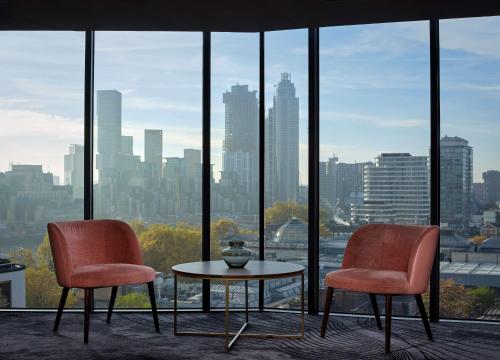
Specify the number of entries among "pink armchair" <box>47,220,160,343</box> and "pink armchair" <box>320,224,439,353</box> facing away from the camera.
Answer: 0

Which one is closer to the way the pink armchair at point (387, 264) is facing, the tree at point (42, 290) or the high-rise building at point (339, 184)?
the tree

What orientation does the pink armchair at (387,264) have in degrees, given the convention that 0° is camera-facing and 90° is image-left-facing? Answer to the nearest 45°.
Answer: approximately 45°

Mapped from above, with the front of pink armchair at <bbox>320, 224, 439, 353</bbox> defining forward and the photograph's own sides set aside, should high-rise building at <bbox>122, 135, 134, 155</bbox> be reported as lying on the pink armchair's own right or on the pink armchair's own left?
on the pink armchair's own right

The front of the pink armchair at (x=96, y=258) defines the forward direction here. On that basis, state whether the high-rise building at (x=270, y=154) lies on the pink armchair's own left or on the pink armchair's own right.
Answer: on the pink armchair's own left

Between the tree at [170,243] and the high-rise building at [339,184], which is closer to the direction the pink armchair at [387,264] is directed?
the tree

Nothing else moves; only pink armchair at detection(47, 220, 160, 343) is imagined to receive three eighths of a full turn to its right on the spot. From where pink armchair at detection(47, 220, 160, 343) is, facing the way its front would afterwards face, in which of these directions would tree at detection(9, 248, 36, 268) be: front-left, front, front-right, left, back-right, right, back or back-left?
front-right

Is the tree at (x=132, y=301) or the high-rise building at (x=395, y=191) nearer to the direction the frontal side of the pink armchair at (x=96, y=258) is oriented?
the high-rise building
